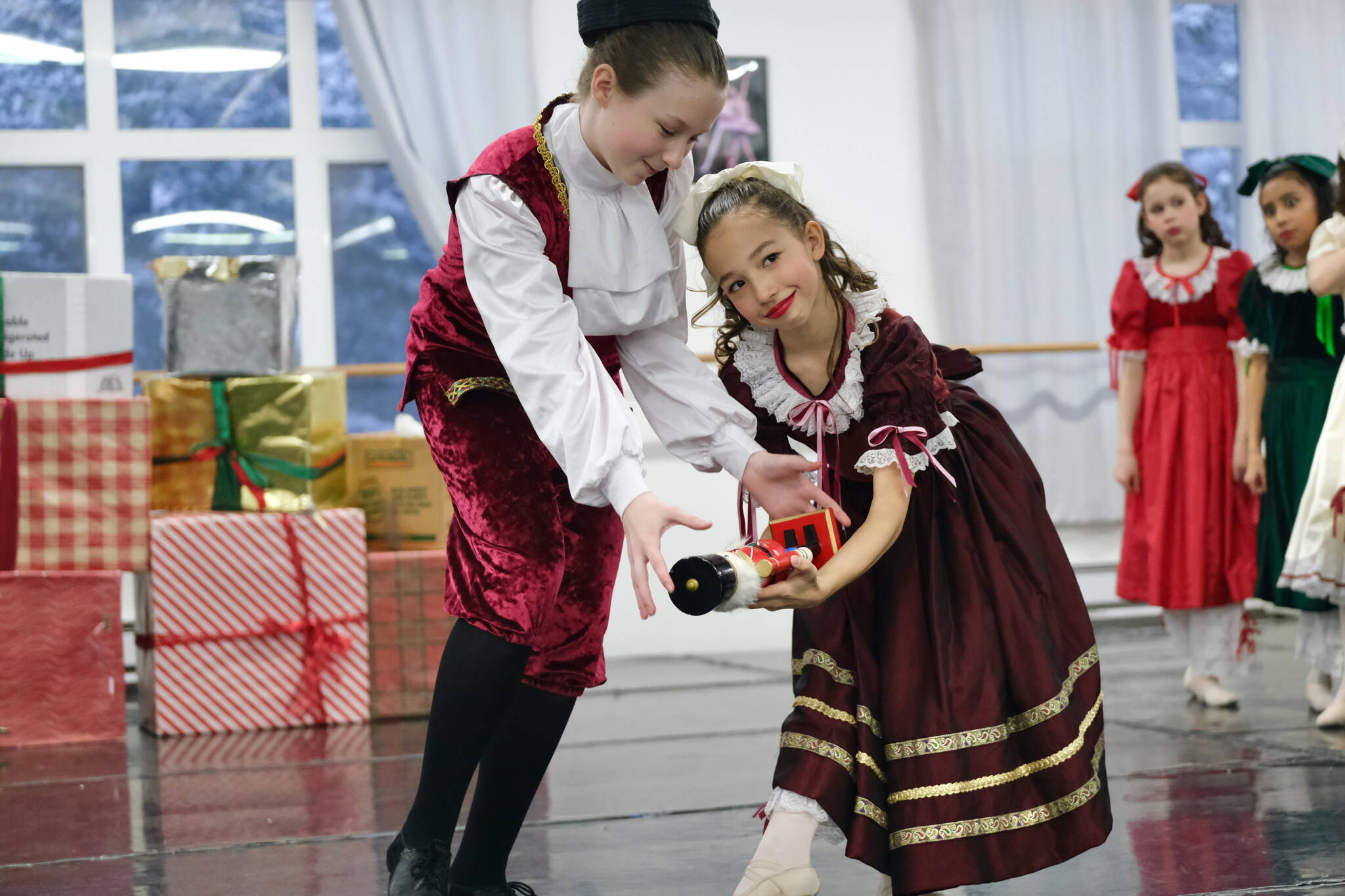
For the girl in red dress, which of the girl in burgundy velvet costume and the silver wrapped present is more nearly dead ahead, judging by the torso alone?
the girl in burgundy velvet costume

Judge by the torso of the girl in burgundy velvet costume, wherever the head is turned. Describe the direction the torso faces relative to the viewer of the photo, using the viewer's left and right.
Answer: facing the viewer and to the right of the viewer

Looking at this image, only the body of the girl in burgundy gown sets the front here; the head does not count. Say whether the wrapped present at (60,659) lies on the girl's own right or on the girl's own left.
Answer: on the girl's own right

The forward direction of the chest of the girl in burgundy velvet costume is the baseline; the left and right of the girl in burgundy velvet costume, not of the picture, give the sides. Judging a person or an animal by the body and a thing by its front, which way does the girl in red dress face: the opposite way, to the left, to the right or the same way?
to the right

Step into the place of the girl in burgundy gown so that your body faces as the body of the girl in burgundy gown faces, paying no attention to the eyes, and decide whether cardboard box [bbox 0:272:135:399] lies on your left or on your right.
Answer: on your right

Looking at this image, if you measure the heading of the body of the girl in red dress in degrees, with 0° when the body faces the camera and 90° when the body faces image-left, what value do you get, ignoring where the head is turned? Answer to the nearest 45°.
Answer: approximately 0°

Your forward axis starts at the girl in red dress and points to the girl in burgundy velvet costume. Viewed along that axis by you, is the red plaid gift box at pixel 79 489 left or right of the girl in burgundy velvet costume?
right

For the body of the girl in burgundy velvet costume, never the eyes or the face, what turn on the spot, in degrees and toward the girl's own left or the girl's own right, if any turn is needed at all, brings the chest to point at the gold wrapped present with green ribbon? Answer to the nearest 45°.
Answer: approximately 180°

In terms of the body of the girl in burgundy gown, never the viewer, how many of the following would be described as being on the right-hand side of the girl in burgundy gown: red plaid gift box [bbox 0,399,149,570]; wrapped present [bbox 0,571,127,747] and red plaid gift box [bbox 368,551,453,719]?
3

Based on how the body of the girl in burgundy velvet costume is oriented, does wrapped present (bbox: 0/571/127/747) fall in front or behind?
behind

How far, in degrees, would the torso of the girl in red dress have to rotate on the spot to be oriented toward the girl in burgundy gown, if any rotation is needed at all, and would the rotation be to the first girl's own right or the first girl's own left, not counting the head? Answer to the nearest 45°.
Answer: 0° — they already face them

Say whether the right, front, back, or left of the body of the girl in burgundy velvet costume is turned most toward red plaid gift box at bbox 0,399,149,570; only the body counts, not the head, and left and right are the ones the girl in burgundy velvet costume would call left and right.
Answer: back

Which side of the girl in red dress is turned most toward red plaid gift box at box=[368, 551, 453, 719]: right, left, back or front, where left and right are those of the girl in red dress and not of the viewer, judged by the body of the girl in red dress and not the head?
right

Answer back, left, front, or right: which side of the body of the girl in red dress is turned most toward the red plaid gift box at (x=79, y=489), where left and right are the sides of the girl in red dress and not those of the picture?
right

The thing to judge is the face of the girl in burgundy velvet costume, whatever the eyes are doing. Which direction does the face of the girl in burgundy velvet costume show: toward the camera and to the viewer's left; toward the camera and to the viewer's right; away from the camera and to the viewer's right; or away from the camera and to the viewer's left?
toward the camera and to the viewer's right

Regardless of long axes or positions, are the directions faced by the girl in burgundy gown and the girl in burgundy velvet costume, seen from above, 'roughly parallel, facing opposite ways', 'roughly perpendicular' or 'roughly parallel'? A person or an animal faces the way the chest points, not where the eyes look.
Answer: roughly perpendicular

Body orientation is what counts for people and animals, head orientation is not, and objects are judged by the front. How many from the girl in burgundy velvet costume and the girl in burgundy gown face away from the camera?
0
